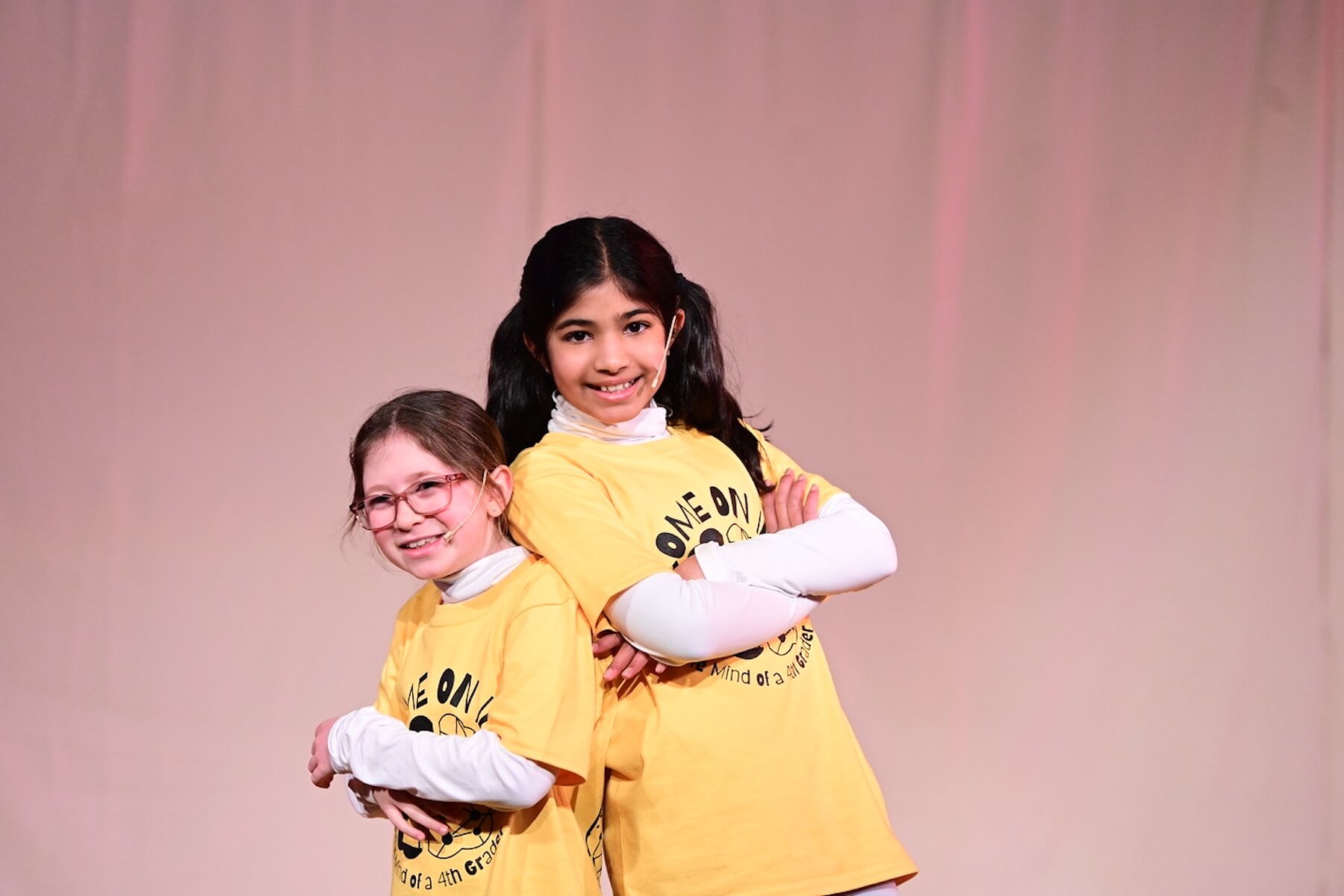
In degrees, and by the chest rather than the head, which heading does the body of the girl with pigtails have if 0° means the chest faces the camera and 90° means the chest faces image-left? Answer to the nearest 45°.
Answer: approximately 315°

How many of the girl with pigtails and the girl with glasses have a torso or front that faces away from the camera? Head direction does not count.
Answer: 0

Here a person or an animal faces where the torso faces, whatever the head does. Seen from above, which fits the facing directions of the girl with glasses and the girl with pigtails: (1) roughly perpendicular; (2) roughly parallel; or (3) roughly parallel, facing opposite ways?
roughly perpendicular

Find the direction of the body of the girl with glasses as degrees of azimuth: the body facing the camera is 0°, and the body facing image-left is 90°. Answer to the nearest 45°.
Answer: approximately 45°
